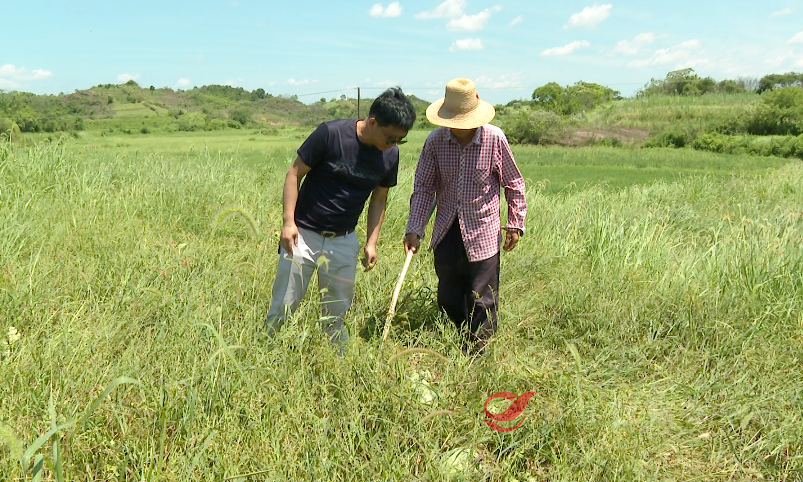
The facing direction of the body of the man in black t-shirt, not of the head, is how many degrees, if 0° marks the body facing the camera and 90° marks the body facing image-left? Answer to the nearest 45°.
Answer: approximately 315°

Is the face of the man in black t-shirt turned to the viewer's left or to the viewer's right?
to the viewer's right

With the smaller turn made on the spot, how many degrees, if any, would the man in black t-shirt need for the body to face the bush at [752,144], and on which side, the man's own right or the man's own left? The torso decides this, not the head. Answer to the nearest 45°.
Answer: approximately 90° to the man's own left

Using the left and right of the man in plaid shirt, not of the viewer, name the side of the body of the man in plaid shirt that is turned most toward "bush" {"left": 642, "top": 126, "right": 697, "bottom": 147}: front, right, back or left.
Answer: back

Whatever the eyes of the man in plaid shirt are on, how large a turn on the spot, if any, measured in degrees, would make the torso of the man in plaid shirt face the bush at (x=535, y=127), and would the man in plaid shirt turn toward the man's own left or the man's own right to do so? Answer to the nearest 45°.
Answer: approximately 180°

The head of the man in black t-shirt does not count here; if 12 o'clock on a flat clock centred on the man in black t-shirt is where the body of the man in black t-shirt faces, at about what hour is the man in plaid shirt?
The man in plaid shirt is roughly at 10 o'clock from the man in black t-shirt.

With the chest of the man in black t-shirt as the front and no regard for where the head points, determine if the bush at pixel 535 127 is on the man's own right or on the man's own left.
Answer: on the man's own left

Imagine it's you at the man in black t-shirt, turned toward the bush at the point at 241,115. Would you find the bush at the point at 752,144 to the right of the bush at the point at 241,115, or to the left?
right

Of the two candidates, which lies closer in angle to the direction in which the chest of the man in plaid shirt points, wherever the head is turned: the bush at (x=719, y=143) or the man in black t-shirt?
the man in black t-shirt

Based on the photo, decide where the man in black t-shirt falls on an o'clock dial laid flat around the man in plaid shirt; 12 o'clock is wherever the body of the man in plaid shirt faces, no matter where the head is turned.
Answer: The man in black t-shirt is roughly at 2 o'clock from the man in plaid shirt.
